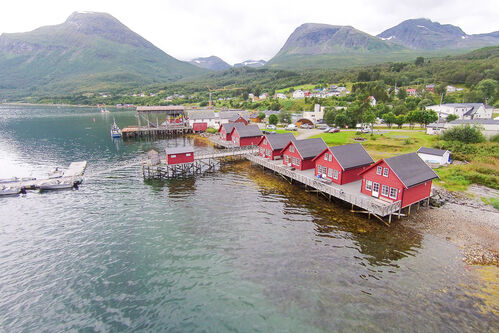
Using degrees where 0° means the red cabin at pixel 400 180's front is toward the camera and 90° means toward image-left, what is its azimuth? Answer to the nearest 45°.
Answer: approximately 45°

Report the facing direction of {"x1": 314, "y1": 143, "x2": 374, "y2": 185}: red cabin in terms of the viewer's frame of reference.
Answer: facing the viewer and to the left of the viewer

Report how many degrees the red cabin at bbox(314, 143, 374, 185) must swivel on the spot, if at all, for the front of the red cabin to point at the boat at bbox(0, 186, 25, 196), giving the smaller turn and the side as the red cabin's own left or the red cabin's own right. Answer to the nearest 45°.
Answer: approximately 45° to the red cabin's own right

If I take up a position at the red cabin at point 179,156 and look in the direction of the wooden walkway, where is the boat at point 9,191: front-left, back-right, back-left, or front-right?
back-right

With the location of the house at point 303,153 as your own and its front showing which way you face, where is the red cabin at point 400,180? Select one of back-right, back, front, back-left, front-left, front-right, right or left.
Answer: left

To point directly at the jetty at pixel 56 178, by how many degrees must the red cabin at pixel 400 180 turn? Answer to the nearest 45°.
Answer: approximately 45° to its right

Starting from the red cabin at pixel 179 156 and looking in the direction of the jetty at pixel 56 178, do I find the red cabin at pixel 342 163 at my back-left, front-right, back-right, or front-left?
back-left

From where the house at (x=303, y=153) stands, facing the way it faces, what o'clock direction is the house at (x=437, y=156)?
the house at (x=437, y=156) is roughly at 7 o'clock from the house at (x=303, y=153).
